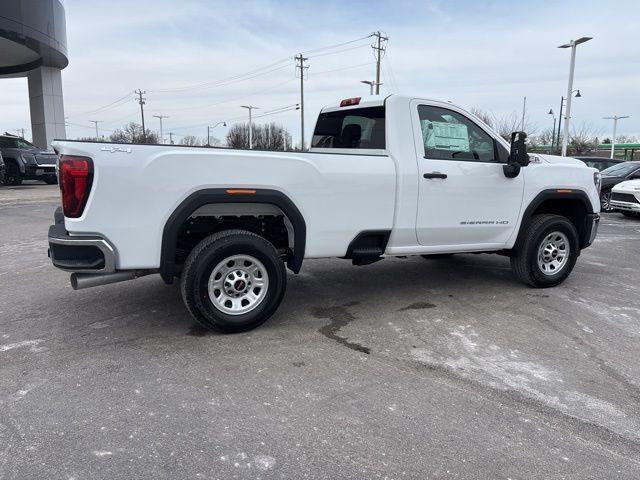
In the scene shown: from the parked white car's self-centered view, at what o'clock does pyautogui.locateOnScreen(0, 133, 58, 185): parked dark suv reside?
The parked dark suv is roughly at 1 o'clock from the parked white car.

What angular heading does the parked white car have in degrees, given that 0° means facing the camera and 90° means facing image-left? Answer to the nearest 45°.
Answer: approximately 45°

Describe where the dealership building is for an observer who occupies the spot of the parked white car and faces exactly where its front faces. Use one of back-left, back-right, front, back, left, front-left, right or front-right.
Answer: front-right

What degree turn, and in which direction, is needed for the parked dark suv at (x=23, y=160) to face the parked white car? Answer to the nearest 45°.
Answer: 0° — it already faces it

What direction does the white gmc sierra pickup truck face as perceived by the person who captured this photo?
facing away from the viewer and to the right of the viewer

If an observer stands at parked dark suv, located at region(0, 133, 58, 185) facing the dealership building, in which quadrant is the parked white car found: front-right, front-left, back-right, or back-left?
back-right

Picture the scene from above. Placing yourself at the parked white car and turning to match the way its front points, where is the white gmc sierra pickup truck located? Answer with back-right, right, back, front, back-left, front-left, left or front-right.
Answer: front-left

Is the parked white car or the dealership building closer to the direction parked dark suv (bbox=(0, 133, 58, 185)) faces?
the parked white car

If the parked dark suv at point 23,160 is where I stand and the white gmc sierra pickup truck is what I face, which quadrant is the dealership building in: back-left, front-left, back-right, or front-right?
back-left

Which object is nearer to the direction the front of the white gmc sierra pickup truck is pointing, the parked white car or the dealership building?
the parked white car

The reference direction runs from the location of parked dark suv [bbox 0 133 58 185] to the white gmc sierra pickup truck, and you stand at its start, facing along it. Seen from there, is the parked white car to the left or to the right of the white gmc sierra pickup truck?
left
